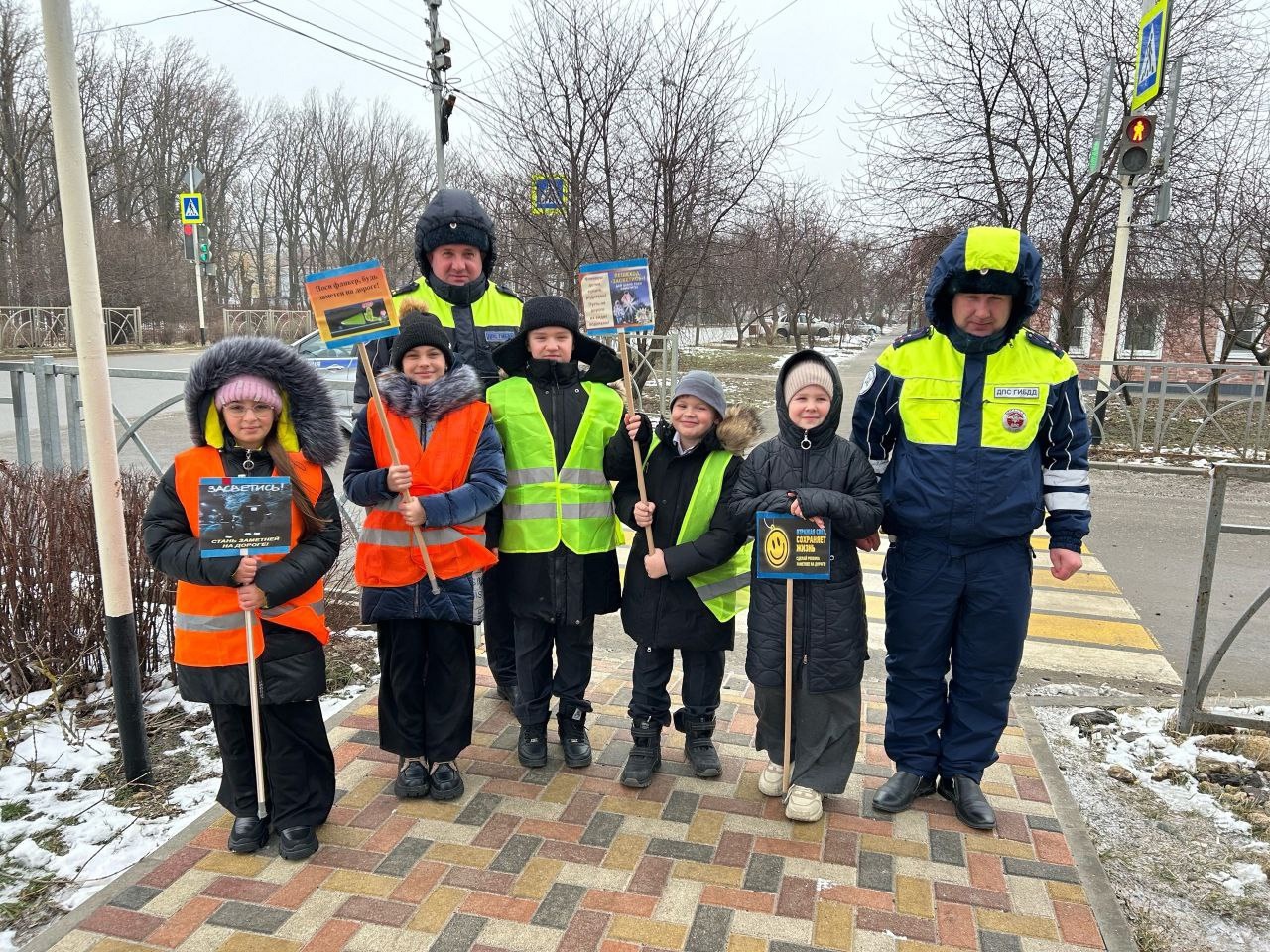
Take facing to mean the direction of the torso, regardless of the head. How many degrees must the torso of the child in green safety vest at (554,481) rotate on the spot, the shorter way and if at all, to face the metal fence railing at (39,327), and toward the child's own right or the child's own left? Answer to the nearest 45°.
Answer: approximately 135° to the child's own right

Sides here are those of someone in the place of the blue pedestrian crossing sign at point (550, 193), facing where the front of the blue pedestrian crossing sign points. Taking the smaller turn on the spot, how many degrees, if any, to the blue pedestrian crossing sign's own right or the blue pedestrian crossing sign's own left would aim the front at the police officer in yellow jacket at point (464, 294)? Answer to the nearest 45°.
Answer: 0° — it already faces them

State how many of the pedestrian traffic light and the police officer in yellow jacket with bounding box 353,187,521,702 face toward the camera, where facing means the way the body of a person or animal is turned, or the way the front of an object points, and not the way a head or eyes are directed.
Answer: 2

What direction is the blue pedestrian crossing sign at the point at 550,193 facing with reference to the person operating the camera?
facing the viewer

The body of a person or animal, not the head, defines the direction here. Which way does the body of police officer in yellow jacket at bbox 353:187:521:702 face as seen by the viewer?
toward the camera

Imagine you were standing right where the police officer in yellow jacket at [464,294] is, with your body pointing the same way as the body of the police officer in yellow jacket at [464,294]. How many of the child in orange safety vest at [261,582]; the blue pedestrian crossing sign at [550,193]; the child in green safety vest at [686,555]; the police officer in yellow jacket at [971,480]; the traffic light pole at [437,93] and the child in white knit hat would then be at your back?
2

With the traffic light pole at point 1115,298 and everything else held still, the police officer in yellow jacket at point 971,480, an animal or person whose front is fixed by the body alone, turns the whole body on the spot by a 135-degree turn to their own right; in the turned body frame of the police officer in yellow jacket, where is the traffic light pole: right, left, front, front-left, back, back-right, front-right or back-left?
front-right

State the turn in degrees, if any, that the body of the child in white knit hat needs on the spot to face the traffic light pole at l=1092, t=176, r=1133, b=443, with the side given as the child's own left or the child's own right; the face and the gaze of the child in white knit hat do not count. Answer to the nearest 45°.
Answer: approximately 180°

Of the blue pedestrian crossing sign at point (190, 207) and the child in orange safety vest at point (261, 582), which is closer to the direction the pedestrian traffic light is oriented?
the child in orange safety vest

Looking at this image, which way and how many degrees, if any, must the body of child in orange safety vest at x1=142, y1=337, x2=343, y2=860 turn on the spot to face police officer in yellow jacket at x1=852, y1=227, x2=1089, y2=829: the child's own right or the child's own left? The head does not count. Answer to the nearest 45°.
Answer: approximately 90° to the child's own left

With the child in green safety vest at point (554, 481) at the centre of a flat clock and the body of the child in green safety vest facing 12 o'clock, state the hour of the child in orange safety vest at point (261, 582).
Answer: The child in orange safety vest is roughly at 2 o'clock from the child in green safety vest.

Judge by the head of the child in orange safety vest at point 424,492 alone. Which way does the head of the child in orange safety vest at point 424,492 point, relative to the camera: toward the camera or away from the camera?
toward the camera

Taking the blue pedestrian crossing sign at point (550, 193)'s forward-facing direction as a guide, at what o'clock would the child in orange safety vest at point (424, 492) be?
The child in orange safety vest is roughly at 12 o'clock from the blue pedestrian crossing sign.

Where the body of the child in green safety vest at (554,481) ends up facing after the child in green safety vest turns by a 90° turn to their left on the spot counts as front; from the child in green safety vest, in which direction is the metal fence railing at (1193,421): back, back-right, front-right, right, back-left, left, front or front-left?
front-left
